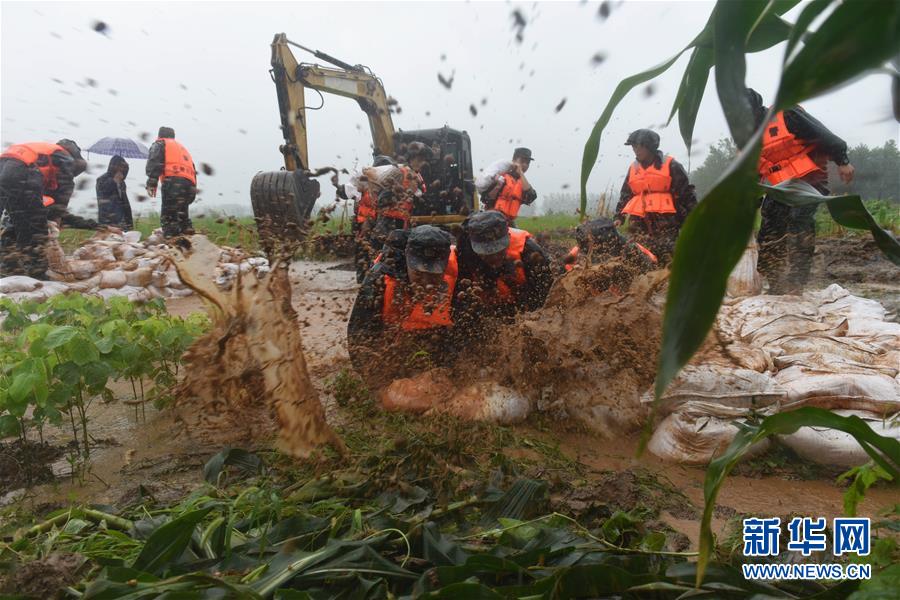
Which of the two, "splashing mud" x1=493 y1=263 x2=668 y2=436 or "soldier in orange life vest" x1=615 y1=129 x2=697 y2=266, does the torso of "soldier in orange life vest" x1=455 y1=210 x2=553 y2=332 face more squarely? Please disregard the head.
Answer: the splashing mud

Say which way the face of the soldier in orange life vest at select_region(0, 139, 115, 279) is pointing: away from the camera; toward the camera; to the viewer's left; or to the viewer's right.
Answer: to the viewer's right

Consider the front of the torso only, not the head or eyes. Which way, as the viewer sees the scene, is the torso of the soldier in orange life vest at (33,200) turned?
to the viewer's right

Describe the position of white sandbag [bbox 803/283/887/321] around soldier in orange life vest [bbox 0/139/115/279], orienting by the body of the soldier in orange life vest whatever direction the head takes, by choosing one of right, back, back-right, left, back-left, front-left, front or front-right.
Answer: front-right

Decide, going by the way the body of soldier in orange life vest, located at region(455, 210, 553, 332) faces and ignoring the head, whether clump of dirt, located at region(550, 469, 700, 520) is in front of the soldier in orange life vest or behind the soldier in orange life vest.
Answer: in front

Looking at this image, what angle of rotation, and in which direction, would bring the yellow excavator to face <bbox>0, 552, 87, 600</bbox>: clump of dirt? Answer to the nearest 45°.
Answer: approximately 45° to its left

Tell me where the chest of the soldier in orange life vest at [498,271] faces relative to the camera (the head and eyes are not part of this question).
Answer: toward the camera

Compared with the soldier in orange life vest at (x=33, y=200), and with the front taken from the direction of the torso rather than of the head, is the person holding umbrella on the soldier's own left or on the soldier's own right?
on the soldier's own left

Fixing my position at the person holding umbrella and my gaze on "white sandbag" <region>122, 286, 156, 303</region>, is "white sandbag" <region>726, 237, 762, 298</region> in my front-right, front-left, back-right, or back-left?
front-left

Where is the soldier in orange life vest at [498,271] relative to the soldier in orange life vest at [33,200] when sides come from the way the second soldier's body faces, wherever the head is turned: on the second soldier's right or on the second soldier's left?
on the second soldier's right

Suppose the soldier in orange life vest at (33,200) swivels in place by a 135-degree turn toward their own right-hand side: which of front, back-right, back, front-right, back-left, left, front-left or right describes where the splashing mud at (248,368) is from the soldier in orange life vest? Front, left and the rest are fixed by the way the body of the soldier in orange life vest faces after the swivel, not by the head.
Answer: front-left

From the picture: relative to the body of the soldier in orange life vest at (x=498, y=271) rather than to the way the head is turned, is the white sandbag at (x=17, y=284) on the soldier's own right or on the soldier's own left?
on the soldier's own right

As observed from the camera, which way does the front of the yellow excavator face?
facing the viewer and to the left of the viewer

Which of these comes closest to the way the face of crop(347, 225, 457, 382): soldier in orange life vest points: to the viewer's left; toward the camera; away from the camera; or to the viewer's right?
toward the camera

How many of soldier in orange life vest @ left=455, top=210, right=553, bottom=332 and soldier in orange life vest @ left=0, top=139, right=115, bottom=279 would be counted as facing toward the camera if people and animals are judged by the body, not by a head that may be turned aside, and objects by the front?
1

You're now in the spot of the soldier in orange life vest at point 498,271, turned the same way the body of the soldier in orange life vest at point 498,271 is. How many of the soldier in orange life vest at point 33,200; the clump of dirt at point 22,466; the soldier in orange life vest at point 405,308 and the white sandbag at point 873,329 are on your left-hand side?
1

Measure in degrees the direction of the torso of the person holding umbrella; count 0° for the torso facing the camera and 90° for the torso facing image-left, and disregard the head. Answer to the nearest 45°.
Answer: approximately 315°

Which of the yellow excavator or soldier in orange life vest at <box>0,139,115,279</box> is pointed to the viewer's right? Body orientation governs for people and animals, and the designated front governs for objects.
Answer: the soldier in orange life vest
